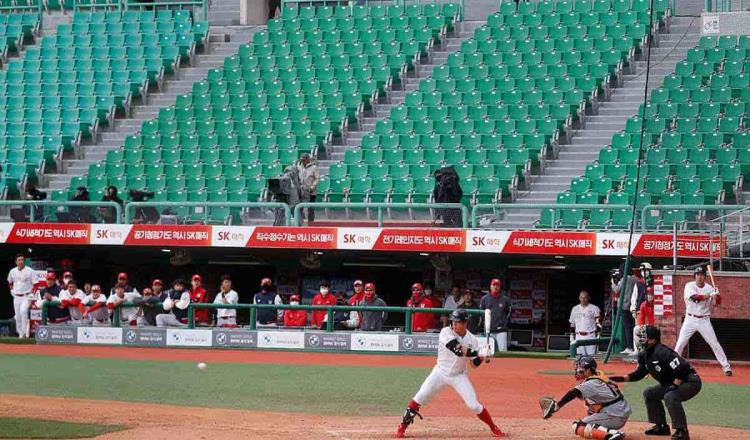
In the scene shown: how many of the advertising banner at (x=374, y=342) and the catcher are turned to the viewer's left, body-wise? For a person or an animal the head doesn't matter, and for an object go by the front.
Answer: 1

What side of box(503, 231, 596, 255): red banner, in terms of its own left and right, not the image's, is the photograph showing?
front

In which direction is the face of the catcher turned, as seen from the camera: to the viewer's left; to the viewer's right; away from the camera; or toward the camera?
to the viewer's left

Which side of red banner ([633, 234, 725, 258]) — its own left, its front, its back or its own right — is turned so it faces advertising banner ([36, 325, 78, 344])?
right

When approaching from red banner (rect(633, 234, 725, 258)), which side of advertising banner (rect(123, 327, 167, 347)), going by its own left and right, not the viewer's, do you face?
left

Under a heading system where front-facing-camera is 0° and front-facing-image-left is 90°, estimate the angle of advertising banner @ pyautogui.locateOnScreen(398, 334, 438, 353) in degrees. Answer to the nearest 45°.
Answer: approximately 0°

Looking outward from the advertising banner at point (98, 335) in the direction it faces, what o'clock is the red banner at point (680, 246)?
The red banner is roughly at 10 o'clock from the advertising banner.

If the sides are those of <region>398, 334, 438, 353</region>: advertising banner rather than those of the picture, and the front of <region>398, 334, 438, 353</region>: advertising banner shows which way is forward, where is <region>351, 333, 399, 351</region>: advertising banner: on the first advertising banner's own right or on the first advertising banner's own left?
on the first advertising banner's own right

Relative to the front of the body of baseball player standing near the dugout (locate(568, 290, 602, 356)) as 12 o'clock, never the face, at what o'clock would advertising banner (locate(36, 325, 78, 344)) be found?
The advertising banner is roughly at 3 o'clock from the baseball player standing near the dugout.
